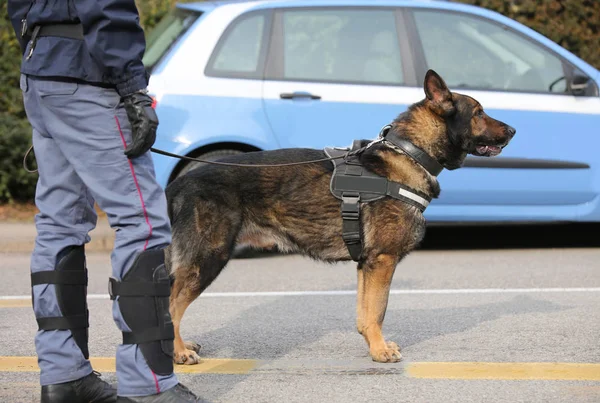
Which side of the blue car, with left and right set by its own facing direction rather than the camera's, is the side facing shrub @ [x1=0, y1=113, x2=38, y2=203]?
back

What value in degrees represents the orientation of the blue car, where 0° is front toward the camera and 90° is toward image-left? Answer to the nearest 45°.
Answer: approximately 270°

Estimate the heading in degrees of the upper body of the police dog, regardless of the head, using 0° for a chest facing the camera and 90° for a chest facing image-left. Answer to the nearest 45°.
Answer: approximately 270°

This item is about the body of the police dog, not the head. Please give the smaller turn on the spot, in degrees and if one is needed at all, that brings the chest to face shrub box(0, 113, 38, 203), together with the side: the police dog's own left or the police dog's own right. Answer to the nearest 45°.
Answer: approximately 135° to the police dog's own left
